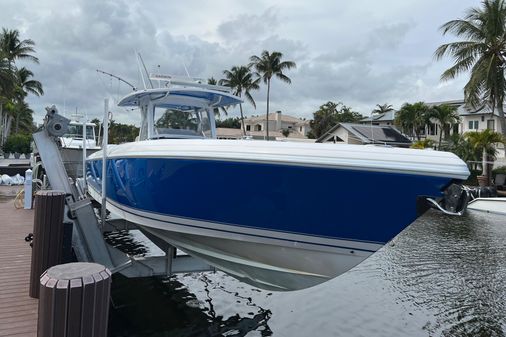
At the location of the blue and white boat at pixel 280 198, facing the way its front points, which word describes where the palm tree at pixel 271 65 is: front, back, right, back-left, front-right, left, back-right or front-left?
back-left

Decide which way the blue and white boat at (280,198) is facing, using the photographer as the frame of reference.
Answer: facing the viewer and to the right of the viewer

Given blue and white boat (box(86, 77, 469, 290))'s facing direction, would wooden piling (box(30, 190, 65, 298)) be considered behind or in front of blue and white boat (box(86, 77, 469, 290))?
behind

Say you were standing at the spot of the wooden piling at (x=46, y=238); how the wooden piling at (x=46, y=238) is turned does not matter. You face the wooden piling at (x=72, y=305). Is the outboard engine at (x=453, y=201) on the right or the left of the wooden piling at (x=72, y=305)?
left

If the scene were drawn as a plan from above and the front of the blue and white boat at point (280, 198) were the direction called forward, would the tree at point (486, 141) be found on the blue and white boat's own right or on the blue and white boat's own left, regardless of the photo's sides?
on the blue and white boat's own left

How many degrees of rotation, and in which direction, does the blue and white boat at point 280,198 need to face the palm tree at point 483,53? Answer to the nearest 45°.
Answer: approximately 90° to its left
